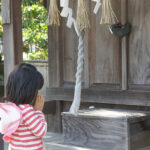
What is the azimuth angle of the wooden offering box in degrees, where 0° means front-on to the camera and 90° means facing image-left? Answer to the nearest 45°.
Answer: approximately 45°

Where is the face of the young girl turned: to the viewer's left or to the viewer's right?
to the viewer's right

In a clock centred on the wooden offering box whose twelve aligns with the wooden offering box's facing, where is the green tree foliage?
The green tree foliage is roughly at 4 o'clock from the wooden offering box.

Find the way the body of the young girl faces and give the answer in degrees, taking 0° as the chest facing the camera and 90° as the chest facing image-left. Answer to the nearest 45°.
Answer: approximately 225°

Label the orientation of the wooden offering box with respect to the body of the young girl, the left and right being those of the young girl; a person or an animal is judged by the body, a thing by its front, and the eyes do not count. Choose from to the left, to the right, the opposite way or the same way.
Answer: the opposite way
